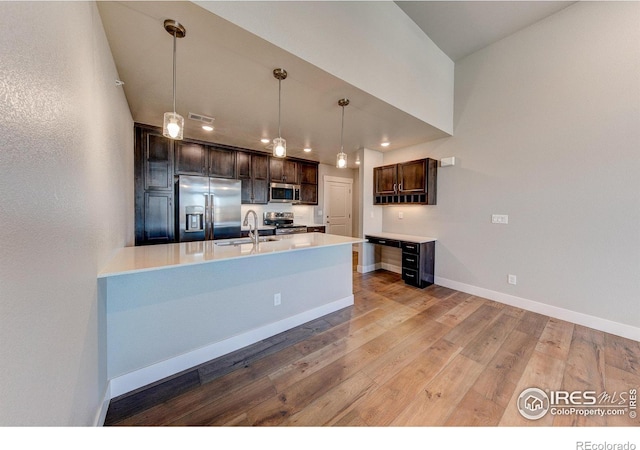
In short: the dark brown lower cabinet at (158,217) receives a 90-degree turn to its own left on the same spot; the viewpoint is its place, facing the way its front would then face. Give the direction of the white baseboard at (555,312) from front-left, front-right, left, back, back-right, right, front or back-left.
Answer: front-right

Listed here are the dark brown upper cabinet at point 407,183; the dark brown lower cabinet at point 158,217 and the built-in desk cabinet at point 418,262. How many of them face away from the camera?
0

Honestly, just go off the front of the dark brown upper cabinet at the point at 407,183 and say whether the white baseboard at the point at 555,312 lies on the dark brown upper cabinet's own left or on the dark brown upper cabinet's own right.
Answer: on the dark brown upper cabinet's own left

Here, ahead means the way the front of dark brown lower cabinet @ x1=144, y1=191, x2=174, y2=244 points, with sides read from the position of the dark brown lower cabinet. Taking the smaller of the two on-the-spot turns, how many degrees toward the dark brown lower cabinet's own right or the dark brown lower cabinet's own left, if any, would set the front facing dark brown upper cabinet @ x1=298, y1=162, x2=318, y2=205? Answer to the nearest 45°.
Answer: approximately 90° to the dark brown lower cabinet's own left

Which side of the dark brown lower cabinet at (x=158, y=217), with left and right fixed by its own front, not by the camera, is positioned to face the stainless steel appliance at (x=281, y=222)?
left

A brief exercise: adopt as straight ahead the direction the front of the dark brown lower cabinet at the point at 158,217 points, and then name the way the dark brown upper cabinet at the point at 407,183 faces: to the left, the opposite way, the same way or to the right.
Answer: to the right

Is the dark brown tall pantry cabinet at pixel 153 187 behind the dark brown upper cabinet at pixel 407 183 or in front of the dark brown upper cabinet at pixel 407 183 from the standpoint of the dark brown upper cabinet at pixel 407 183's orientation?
in front

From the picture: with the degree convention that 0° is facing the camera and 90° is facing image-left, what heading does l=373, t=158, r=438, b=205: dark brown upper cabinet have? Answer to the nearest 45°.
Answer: approximately 45°

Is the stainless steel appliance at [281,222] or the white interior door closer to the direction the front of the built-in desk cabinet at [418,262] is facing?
the stainless steel appliance

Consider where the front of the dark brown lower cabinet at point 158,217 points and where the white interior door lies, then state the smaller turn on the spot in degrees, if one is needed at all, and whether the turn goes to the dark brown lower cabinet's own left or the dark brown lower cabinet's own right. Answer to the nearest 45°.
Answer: approximately 90° to the dark brown lower cabinet's own left

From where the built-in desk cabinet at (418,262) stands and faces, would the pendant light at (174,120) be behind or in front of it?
in front

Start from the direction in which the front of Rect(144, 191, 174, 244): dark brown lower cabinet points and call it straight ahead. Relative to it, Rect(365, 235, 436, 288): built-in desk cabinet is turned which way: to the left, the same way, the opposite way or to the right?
to the right

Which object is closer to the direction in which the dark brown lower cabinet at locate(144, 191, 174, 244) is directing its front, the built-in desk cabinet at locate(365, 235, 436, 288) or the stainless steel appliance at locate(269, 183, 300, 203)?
the built-in desk cabinet

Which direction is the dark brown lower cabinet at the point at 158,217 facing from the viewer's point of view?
toward the camera
